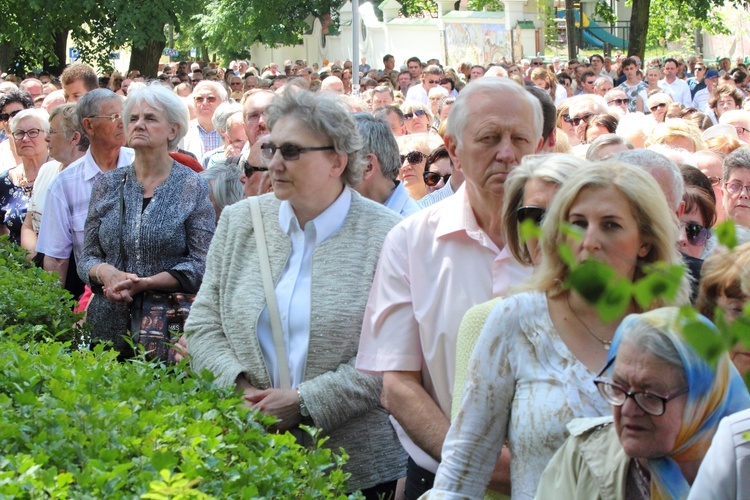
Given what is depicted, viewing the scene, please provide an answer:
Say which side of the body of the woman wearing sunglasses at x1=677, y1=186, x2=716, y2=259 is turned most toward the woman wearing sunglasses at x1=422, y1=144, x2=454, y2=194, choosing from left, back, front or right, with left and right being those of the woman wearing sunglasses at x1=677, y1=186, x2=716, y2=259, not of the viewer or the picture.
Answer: right

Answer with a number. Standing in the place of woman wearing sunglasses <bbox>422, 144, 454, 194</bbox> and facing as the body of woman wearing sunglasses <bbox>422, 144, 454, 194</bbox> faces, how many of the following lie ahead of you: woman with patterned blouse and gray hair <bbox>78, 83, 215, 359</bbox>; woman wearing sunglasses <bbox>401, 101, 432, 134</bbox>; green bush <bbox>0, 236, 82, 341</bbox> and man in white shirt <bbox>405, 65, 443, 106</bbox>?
2

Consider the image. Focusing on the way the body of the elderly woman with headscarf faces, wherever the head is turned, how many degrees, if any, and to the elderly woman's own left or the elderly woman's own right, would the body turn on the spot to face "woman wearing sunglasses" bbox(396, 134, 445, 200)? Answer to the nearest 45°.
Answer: approximately 135° to the elderly woman's own right

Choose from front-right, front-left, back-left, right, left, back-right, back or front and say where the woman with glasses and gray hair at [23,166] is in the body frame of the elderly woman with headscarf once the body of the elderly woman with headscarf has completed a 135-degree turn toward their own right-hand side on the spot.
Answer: front-left

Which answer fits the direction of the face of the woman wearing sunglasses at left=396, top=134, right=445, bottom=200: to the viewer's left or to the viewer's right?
to the viewer's left

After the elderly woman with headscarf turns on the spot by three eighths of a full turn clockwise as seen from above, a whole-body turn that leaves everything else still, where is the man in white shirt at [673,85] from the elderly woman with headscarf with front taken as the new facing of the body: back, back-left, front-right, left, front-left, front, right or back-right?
front

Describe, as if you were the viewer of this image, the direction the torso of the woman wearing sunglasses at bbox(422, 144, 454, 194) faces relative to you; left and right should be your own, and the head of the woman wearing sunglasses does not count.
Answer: facing the viewer and to the left of the viewer

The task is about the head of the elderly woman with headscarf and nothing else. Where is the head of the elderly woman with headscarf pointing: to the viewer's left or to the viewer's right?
to the viewer's left

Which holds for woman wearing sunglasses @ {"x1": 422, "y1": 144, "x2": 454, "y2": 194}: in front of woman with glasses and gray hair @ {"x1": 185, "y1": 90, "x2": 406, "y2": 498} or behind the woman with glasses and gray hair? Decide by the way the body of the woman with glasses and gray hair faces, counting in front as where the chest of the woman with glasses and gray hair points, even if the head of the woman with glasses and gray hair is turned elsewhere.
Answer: behind

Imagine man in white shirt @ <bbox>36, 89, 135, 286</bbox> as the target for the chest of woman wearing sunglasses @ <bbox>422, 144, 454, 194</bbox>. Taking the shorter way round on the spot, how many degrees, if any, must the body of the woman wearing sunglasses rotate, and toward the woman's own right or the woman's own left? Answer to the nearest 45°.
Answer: approximately 45° to the woman's own right

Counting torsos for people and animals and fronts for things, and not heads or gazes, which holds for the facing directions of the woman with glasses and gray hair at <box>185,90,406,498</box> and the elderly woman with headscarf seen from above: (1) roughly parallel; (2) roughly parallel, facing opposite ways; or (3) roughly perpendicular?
roughly parallel

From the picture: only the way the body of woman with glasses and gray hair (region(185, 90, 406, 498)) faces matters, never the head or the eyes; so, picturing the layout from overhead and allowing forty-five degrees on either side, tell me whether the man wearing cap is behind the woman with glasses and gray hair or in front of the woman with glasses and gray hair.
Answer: behind

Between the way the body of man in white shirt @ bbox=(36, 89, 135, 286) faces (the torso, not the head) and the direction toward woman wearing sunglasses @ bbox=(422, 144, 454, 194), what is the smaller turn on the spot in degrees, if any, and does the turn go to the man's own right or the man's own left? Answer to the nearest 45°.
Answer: approximately 45° to the man's own left

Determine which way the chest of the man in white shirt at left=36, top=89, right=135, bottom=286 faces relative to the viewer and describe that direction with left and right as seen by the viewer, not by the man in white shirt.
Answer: facing the viewer and to the right of the viewer

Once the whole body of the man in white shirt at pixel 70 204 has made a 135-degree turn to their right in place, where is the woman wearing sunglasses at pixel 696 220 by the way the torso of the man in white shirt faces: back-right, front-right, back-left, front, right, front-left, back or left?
back-left
